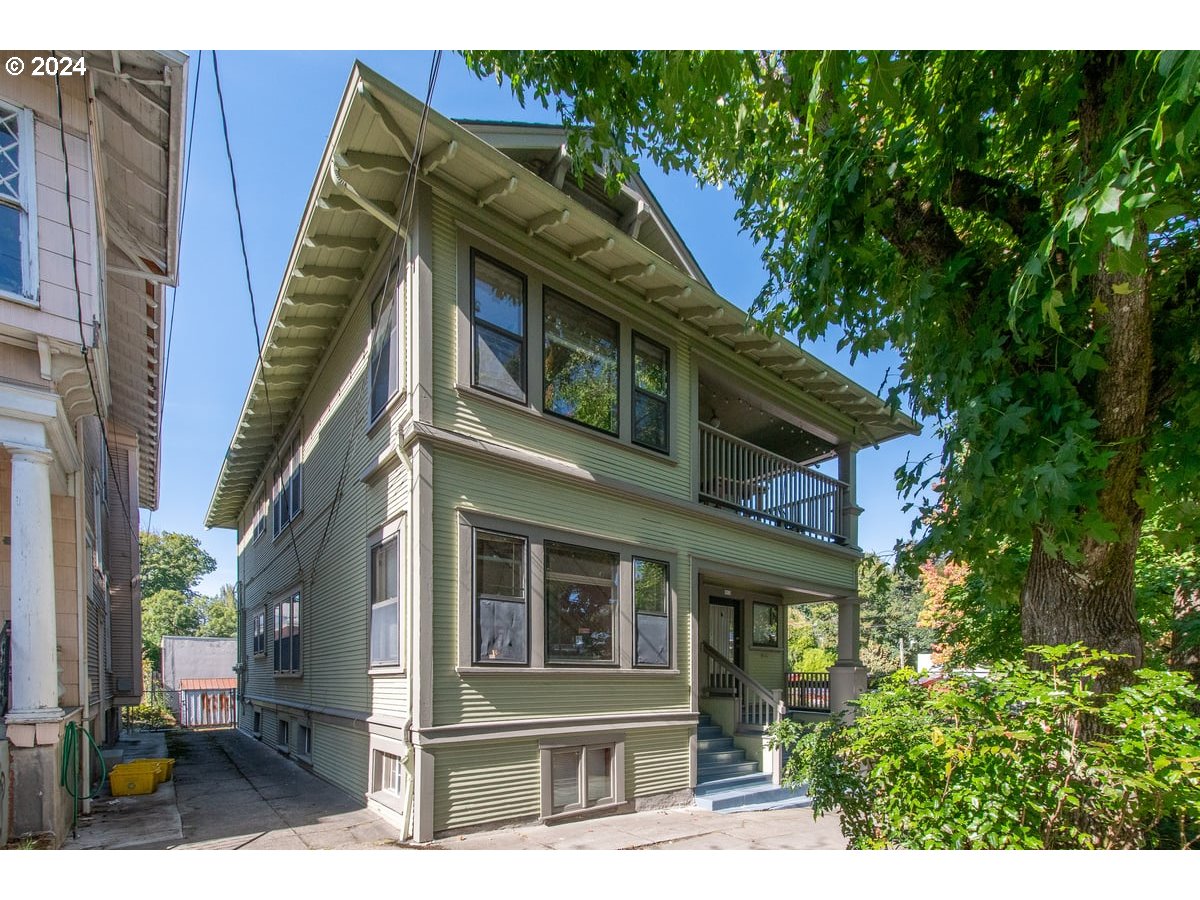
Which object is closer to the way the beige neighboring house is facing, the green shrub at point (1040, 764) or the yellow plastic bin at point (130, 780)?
the green shrub

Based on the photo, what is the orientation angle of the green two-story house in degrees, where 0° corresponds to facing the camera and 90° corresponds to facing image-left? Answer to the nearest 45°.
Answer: approximately 315°

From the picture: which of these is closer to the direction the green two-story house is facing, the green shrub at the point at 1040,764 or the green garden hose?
the green shrub

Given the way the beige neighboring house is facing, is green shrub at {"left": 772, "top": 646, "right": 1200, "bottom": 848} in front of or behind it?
in front

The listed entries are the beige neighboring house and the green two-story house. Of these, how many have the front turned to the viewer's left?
0

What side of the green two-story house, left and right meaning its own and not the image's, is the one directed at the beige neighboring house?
right

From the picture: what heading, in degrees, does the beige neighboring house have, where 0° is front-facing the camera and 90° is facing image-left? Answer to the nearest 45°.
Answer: approximately 0°
